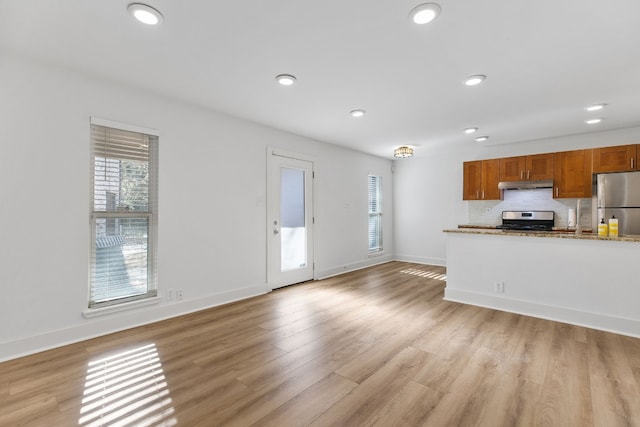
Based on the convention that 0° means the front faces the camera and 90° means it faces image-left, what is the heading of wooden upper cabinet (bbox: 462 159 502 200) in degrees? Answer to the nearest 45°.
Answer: approximately 0°

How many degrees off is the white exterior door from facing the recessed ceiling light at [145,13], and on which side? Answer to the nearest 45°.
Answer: approximately 45° to its right

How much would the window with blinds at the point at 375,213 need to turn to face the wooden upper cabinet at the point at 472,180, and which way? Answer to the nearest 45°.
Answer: approximately 45° to its left

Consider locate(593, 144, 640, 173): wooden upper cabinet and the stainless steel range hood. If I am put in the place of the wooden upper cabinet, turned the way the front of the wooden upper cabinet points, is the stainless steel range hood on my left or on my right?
on my right

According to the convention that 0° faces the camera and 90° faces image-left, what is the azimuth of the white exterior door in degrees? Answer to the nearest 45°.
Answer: approximately 315°

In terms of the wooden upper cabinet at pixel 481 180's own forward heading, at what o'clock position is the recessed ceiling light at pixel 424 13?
The recessed ceiling light is roughly at 12 o'clock from the wooden upper cabinet.

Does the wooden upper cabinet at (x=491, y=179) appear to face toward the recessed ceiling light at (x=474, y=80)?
yes

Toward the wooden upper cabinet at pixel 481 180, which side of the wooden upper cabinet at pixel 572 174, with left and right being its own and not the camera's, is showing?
right

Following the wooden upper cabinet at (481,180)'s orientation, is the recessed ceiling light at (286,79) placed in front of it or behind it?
in front

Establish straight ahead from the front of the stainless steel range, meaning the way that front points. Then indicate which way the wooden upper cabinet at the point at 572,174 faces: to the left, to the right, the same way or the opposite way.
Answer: the same way

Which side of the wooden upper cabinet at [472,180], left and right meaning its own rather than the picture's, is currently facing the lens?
front

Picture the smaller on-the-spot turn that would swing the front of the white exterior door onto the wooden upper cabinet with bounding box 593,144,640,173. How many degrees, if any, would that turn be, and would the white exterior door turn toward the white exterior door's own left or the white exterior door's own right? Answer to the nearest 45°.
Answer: approximately 45° to the white exterior door's own left

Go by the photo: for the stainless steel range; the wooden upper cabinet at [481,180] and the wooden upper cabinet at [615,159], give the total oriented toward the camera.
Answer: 3

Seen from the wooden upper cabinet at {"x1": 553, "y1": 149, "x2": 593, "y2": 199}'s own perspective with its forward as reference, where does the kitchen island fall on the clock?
The kitchen island is roughly at 12 o'clock from the wooden upper cabinet.

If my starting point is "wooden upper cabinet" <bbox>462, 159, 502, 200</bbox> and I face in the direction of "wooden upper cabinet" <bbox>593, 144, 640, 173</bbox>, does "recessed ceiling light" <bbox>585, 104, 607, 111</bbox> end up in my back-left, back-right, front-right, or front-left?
front-right

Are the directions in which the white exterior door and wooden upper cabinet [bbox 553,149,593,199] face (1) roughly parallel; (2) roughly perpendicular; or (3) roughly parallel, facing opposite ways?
roughly perpendicular
